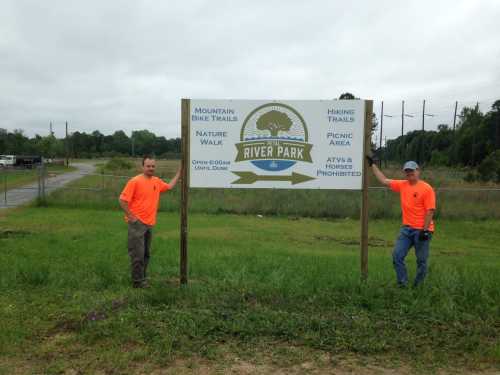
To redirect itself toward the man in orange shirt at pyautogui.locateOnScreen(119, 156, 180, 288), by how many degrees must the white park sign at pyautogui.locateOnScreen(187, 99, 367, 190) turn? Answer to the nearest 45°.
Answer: approximately 90° to its right

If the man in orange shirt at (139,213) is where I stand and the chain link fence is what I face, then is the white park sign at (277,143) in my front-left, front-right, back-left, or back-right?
front-right

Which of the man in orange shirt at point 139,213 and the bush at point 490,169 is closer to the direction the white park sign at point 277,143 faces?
the man in orange shirt

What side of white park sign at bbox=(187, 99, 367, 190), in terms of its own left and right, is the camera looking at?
front

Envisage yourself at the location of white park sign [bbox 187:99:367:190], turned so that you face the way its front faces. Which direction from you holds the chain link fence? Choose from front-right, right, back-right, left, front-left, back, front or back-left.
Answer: back

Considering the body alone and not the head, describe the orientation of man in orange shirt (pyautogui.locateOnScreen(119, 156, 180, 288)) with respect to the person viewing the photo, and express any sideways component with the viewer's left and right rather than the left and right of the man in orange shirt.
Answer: facing the viewer and to the right of the viewer

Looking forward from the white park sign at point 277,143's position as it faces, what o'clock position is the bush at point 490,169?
The bush is roughly at 7 o'clock from the white park sign.

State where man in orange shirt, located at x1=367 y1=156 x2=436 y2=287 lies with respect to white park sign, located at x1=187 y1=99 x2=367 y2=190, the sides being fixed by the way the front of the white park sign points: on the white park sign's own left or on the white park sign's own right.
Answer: on the white park sign's own left

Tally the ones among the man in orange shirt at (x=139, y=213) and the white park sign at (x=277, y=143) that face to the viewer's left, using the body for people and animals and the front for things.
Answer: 0

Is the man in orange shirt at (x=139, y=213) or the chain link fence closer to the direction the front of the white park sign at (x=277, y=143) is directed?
the man in orange shirt
